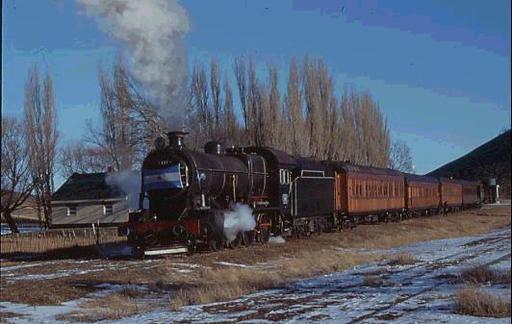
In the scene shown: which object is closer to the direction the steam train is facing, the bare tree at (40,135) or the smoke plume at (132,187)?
the smoke plume

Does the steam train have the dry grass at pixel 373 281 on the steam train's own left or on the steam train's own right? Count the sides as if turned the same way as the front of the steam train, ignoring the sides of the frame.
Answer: on the steam train's own left

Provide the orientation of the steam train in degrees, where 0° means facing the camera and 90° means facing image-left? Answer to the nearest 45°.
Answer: approximately 45°

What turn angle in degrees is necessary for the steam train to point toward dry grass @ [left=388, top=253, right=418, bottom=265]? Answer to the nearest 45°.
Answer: approximately 90° to its left

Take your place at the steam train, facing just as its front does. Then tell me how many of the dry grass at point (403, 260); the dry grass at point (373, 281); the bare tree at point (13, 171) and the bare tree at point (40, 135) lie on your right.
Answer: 2

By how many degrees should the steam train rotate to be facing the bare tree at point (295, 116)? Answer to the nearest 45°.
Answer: approximately 135° to its right

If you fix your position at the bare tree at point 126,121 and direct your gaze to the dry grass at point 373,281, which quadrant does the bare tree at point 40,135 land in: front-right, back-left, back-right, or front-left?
back-right

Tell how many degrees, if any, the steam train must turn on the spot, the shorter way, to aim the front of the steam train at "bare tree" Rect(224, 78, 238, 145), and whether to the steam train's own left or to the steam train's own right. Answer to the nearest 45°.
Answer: approximately 135° to the steam train's own right

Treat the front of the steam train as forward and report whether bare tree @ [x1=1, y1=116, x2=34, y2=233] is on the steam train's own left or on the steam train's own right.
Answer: on the steam train's own right

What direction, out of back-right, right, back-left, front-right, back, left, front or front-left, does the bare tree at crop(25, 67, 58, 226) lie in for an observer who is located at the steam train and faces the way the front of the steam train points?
right

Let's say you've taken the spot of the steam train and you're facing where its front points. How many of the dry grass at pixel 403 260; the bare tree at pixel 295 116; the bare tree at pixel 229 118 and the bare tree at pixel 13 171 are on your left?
1

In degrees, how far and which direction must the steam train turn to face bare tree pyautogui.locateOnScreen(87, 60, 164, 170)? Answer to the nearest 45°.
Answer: approximately 90° to its right

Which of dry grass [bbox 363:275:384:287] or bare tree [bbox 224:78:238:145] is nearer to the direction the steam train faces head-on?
the dry grass

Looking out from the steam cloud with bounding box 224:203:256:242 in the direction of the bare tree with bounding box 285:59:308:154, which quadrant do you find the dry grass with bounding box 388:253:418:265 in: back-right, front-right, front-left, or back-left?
back-right
